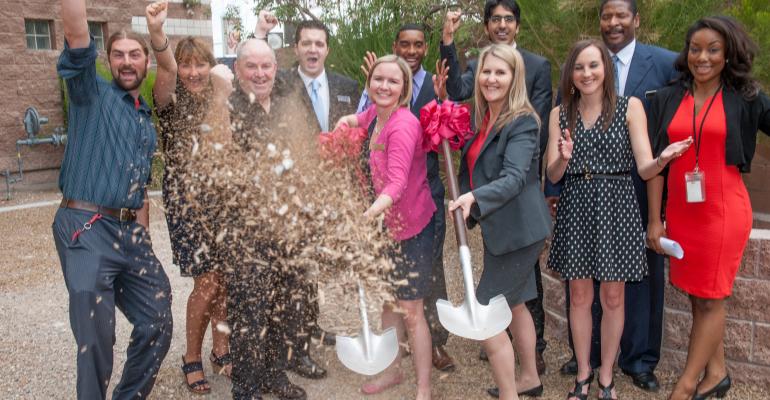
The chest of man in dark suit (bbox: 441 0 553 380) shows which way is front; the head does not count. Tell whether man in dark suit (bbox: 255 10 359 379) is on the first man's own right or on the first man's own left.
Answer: on the first man's own right

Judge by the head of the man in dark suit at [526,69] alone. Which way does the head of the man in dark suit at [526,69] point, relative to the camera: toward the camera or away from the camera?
toward the camera

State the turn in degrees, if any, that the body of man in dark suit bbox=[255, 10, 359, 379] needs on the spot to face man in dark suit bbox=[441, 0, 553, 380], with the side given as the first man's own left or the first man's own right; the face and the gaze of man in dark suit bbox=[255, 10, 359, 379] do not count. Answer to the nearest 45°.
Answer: approximately 45° to the first man's own left

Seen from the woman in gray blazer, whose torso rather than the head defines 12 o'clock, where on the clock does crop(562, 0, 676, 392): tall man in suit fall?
The tall man in suit is roughly at 6 o'clock from the woman in gray blazer.

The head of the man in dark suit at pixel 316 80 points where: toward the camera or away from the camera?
toward the camera

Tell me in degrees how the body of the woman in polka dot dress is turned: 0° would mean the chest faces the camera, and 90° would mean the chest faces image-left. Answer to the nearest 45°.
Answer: approximately 0°

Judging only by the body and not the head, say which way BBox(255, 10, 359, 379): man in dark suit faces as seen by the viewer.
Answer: toward the camera

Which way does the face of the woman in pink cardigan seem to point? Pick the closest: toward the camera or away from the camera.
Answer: toward the camera

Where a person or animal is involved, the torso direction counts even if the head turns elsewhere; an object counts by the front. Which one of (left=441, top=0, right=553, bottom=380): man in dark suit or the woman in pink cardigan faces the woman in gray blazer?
the man in dark suit

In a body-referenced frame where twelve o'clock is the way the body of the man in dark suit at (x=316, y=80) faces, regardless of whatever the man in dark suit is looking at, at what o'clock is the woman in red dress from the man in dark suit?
The woman in red dress is roughly at 10 o'clock from the man in dark suit.

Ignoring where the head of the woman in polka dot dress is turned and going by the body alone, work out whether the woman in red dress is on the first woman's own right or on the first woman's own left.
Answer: on the first woman's own left

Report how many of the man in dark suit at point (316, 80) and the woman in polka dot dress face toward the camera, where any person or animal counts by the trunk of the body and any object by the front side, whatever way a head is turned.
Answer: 2

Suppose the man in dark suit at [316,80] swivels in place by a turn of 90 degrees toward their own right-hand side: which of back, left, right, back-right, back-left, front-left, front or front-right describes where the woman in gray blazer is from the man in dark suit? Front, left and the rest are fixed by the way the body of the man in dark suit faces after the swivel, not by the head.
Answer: back-left

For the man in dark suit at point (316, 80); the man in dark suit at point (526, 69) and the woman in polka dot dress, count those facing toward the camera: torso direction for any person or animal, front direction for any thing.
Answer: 3

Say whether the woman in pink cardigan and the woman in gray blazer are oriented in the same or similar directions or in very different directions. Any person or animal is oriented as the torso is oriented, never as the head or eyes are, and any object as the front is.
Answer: same or similar directions
